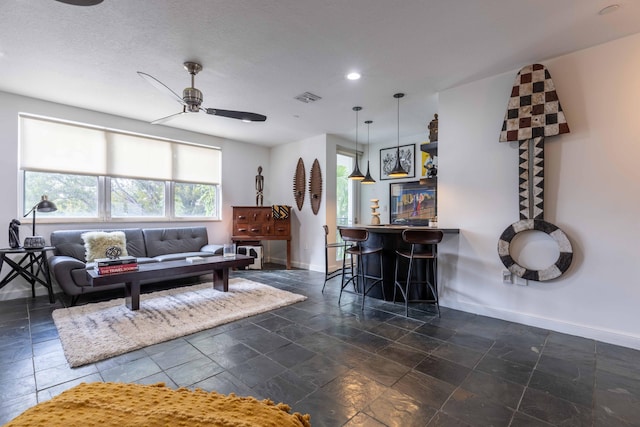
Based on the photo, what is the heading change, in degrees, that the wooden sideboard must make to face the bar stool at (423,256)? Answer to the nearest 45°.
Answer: approximately 45° to its left

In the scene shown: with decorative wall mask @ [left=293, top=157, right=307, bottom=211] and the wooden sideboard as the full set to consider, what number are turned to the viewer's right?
0

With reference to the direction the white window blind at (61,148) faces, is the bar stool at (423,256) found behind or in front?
in front

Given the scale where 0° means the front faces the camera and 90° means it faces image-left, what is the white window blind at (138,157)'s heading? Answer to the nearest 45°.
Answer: approximately 315°

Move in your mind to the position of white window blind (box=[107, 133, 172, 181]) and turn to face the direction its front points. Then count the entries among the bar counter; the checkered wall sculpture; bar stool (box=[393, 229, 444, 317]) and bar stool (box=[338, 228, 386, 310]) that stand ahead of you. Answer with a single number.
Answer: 4

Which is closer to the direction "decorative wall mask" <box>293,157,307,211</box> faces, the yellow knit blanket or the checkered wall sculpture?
the yellow knit blanket

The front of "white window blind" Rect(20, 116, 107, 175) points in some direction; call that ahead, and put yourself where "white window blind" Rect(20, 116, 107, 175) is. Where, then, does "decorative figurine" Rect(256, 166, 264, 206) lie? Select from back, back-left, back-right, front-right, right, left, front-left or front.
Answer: front-left

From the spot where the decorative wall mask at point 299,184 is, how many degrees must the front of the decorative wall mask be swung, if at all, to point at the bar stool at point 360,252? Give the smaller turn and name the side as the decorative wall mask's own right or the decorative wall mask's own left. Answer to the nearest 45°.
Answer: approximately 45° to the decorative wall mask's own left
